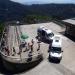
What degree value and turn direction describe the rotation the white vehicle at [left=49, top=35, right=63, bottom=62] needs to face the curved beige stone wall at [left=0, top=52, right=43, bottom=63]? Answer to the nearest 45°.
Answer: approximately 45° to its right

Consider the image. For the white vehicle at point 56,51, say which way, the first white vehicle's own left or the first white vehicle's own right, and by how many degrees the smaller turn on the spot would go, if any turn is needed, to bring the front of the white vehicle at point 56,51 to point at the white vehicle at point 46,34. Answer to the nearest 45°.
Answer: approximately 180°

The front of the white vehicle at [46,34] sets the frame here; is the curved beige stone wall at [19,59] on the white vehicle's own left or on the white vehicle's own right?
on the white vehicle's own right

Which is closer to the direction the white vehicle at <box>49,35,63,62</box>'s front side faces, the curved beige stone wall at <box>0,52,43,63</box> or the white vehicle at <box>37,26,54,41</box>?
the curved beige stone wall
